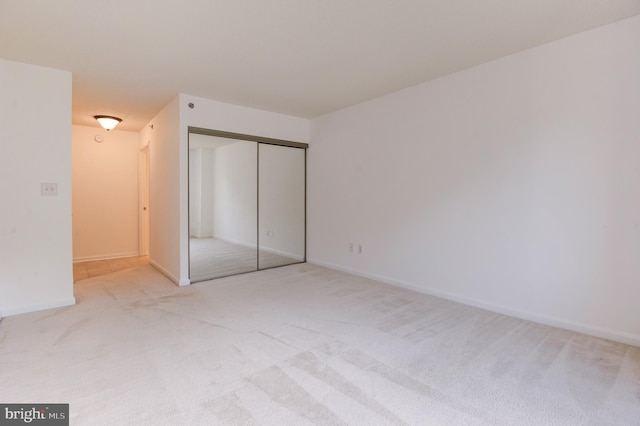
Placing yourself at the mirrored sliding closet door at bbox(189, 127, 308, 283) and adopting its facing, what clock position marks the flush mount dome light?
The flush mount dome light is roughly at 5 o'clock from the mirrored sliding closet door.

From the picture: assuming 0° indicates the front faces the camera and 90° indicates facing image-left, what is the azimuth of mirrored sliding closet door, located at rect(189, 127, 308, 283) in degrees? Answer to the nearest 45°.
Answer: approximately 315°
